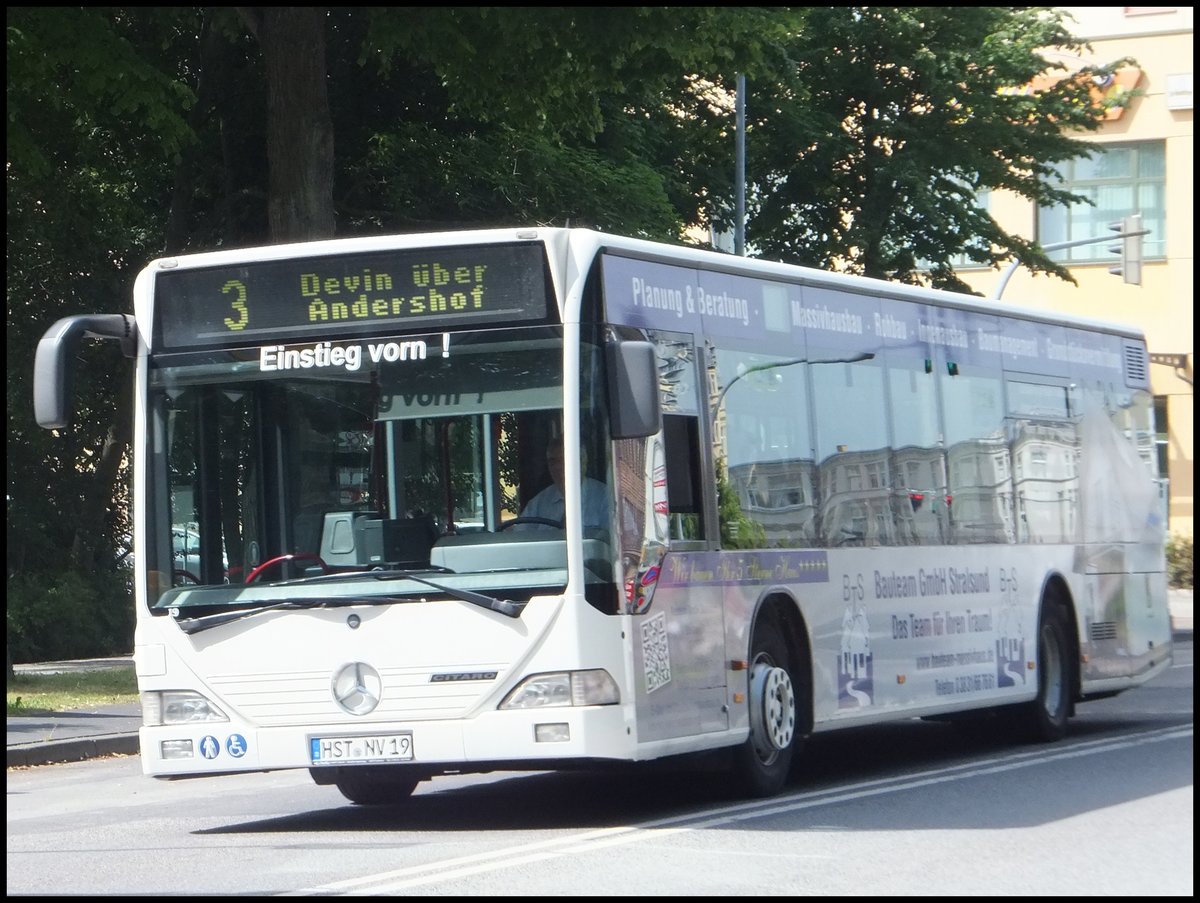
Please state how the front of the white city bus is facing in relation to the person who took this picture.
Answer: facing the viewer and to the left of the viewer

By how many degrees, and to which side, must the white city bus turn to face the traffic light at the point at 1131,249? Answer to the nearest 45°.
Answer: approximately 180°

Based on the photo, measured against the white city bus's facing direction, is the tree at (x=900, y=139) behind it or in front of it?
behind

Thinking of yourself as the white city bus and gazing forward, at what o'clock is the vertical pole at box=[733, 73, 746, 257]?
The vertical pole is roughly at 5 o'clock from the white city bus.
